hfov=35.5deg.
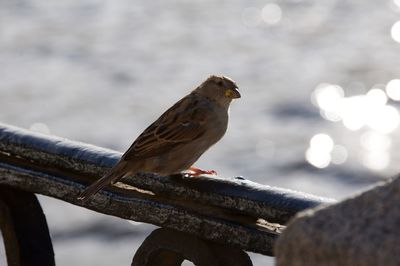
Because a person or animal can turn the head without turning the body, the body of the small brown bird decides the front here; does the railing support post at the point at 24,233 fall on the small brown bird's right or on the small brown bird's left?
on the small brown bird's right

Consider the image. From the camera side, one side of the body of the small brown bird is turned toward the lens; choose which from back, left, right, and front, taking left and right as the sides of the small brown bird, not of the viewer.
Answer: right
